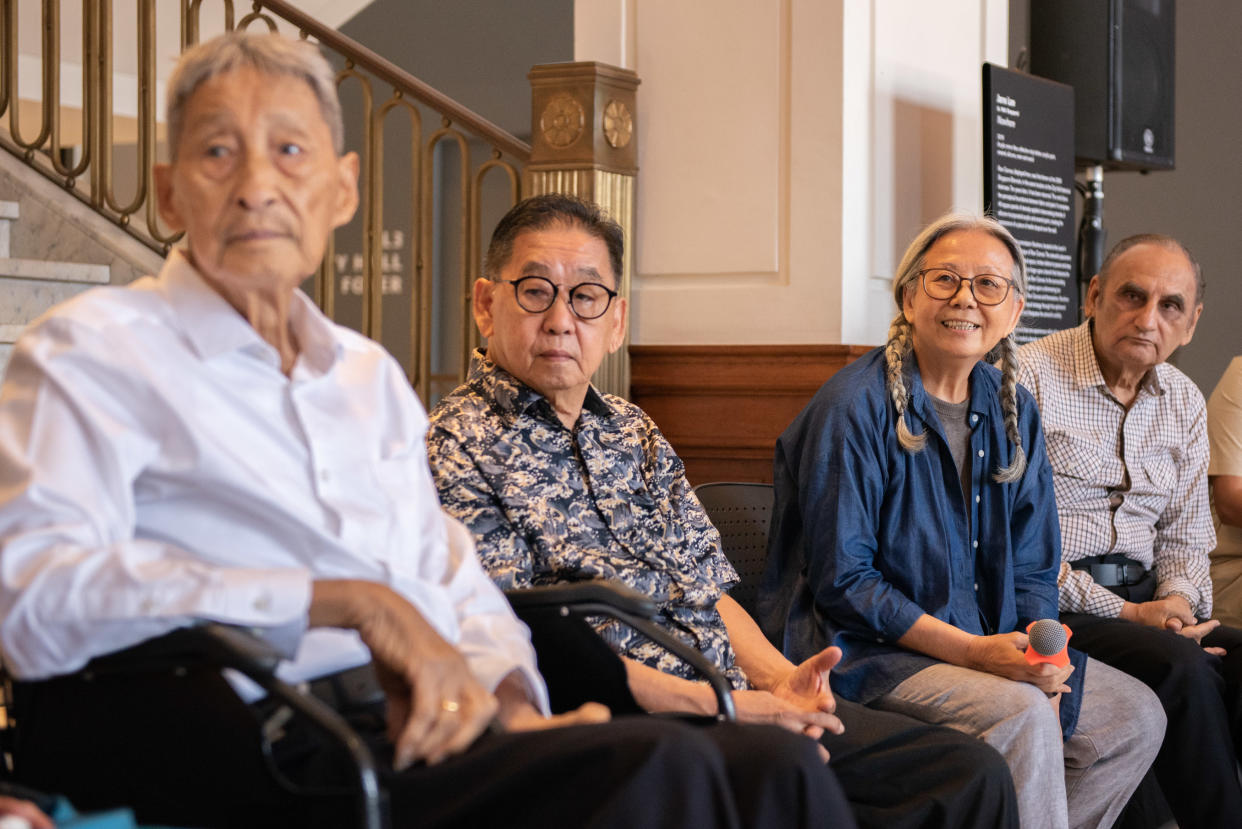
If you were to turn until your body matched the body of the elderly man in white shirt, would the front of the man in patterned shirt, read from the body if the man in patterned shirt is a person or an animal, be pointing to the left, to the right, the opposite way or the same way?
the same way

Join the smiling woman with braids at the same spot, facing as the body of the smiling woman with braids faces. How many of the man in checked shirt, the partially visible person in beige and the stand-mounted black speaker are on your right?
0

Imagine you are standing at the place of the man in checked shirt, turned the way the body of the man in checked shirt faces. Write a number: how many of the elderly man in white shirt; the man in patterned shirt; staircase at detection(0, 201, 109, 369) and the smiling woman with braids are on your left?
0

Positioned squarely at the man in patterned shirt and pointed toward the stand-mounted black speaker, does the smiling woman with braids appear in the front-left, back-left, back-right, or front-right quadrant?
front-right

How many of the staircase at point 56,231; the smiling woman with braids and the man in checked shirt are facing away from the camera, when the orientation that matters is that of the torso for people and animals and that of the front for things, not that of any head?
0

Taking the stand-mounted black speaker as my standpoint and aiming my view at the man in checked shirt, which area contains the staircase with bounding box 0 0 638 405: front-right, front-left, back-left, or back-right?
front-right

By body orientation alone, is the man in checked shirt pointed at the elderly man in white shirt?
no

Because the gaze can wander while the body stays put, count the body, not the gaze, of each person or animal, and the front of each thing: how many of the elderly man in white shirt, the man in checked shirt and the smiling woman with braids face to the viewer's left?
0

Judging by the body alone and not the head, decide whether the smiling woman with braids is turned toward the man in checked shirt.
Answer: no

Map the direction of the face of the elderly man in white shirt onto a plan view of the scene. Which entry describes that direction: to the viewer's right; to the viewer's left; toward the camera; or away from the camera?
toward the camera

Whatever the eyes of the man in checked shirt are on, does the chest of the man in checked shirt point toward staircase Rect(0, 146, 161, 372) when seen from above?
no

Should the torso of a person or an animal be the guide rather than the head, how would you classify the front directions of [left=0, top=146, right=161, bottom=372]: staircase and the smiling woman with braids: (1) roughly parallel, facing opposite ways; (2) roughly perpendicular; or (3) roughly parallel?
roughly perpendicular
